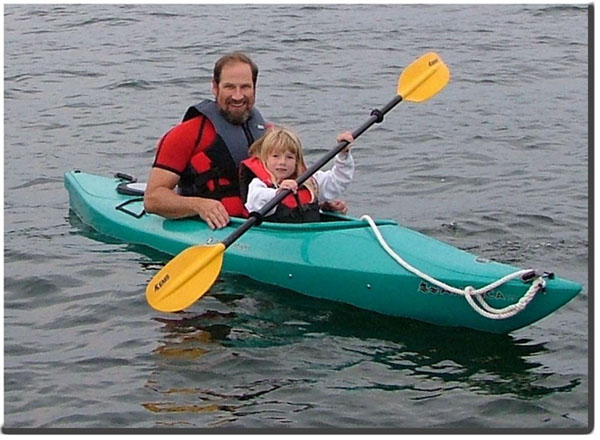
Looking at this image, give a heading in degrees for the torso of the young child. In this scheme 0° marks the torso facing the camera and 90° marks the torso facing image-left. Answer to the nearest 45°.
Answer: approximately 315°

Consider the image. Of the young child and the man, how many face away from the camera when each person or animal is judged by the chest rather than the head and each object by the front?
0

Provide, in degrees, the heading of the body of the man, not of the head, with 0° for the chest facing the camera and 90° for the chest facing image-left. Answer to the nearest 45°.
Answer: approximately 315°

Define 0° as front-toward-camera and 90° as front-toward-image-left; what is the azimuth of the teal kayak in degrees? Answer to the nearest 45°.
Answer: approximately 315°
